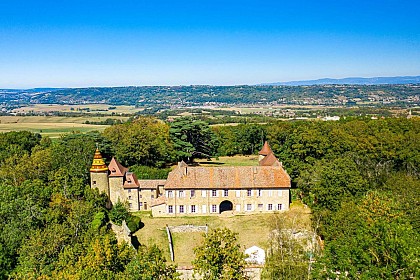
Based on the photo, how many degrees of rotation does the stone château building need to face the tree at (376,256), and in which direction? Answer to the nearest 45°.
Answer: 0° — it already faces it

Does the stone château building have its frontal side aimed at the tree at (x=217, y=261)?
yes

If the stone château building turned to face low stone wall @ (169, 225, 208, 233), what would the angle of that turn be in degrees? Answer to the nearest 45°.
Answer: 0° — it already faces it

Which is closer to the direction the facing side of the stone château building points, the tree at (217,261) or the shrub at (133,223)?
the tree

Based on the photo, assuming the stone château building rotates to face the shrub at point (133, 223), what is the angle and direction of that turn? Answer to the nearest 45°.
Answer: approximately 45° to its right

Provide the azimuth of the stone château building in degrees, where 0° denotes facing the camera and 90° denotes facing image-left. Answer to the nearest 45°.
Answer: approximately 0°

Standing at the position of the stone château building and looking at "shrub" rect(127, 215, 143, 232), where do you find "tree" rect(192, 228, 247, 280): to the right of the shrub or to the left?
left
